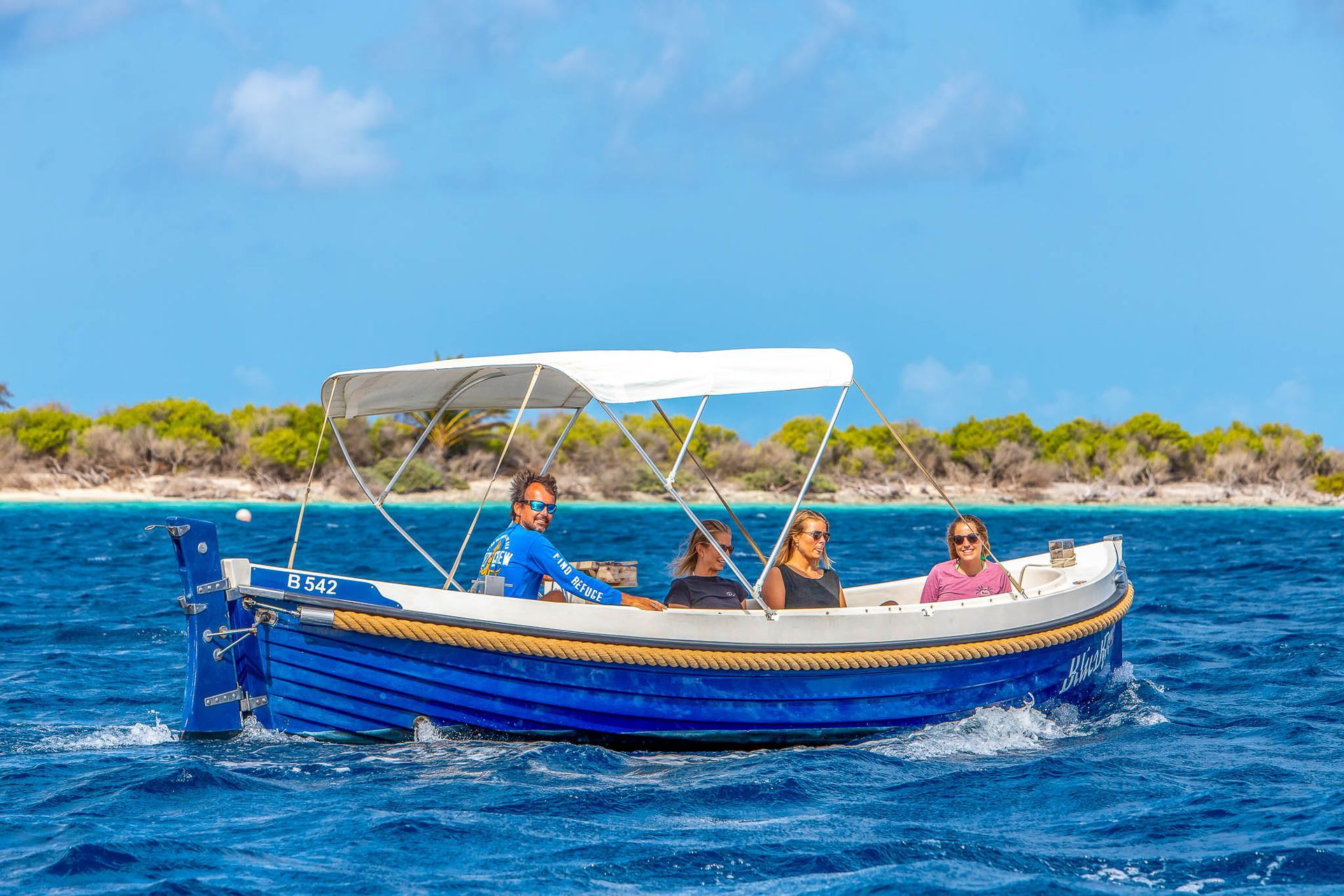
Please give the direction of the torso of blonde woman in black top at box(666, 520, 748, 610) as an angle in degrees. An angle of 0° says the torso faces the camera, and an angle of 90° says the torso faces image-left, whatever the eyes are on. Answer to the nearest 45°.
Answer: approximately 315°

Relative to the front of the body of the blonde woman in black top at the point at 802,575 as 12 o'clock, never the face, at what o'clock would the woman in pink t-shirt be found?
The woman in pink t-shirt is roughly at 9 o'clock from the blonde woman in black top.

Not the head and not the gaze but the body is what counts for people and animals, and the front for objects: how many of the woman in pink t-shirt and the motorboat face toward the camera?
1

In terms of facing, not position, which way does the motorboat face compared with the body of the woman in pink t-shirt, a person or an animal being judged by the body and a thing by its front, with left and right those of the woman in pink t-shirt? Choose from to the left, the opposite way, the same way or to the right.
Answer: to the left

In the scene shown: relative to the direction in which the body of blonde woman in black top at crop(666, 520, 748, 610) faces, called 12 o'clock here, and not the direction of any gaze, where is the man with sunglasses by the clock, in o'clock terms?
The man with sunglasses is roughly at 4 o'clock from the blonde woman in black top.

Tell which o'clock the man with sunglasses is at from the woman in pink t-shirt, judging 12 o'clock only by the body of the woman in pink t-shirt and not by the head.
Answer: The man with sunglasses is roughly at 2 o'clock from the woman in pink t-shirt.

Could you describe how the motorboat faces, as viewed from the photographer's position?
facing to the right of the viewer

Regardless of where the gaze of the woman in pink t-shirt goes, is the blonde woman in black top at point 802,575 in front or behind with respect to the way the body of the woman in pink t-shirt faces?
in front

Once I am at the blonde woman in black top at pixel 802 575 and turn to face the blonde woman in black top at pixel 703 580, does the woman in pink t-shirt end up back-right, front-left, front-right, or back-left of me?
back-right
